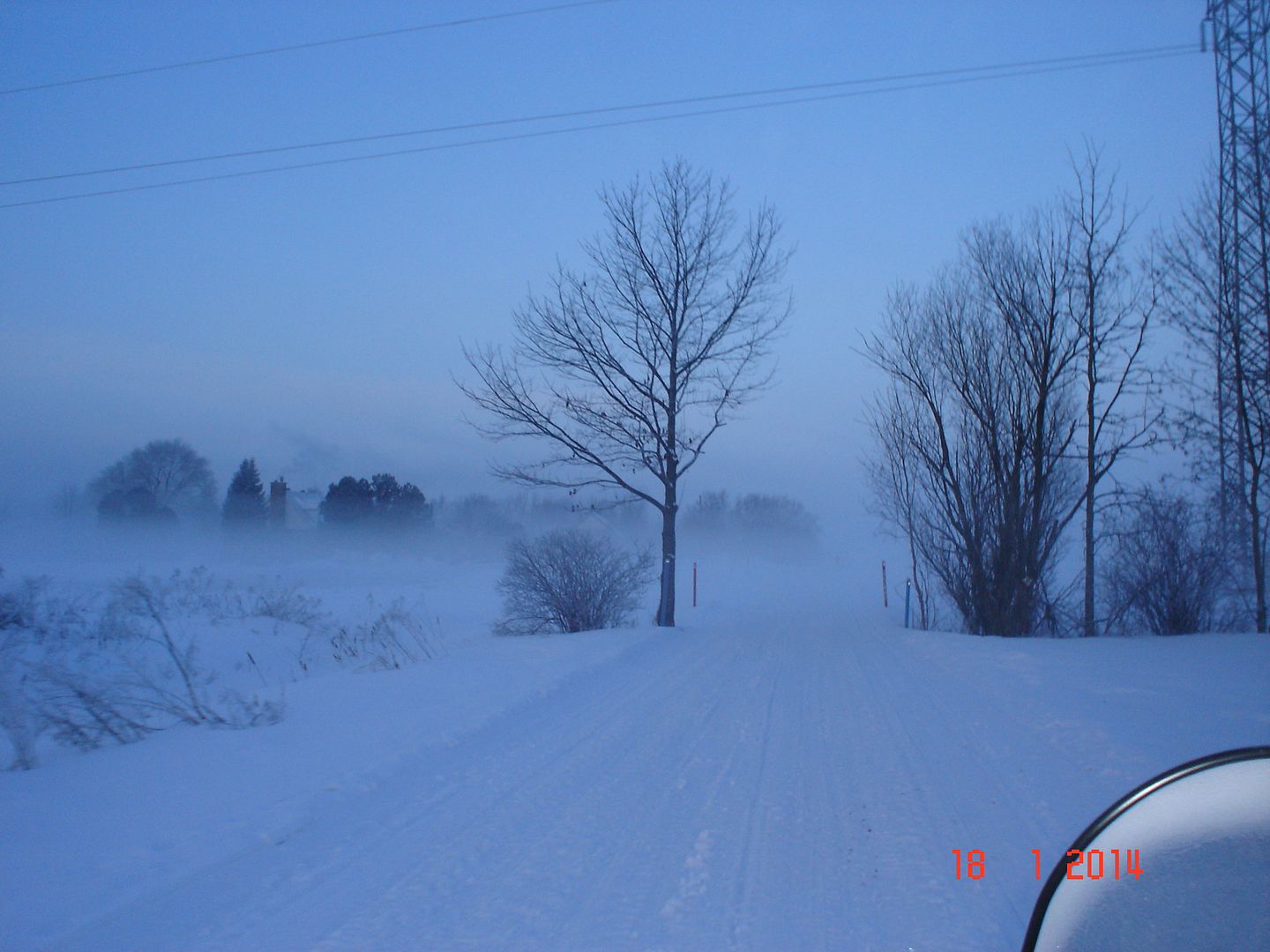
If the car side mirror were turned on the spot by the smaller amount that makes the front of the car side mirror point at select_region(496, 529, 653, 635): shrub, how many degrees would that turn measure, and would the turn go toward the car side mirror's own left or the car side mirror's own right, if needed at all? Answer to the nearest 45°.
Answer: approximately 135° to the car side mirror's own right

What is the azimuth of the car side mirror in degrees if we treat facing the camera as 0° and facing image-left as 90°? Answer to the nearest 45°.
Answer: approximately 0°

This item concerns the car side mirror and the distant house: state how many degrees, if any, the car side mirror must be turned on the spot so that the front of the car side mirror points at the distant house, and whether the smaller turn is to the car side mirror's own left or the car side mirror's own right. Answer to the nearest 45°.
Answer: approximately 135° to the car side mirror's own right

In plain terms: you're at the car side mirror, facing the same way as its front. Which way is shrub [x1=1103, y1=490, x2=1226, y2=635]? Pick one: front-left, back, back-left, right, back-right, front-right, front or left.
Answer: back

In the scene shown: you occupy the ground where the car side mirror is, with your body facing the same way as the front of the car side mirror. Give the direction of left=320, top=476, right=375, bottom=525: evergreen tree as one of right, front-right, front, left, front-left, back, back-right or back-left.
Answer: back-right
